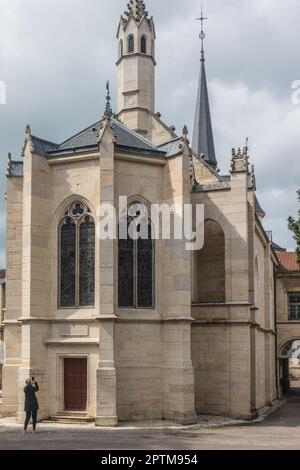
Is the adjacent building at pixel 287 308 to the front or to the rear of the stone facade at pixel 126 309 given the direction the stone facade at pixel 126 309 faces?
to the rear

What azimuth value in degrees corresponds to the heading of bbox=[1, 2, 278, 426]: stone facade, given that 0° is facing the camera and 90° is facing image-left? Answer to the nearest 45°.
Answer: approximately 0°
